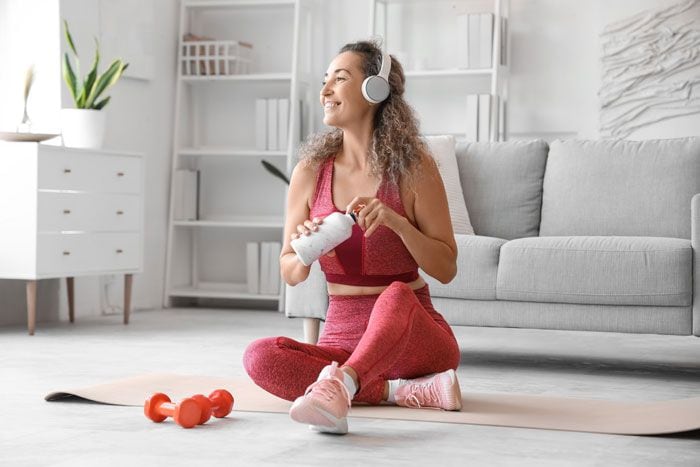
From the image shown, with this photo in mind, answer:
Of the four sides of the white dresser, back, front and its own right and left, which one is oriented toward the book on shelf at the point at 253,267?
left

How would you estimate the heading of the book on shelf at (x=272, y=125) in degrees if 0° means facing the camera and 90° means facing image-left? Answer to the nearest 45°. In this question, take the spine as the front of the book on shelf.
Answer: approximately 0°

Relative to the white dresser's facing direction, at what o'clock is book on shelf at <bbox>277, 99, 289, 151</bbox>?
The book on shelf is roughly at 9 o'clock from the white dresser.

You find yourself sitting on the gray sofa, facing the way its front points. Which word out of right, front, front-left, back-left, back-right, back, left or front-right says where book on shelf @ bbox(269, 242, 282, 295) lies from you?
back-right

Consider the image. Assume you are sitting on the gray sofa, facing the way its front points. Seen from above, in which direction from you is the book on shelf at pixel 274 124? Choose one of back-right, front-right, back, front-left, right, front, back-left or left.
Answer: back-right

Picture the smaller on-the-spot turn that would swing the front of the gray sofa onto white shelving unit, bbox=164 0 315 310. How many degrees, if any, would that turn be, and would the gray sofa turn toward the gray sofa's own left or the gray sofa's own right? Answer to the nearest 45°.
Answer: approximately 135° to the gray sofa's own right

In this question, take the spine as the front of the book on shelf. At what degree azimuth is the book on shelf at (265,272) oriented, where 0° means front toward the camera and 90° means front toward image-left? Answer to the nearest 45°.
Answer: approximately 0°

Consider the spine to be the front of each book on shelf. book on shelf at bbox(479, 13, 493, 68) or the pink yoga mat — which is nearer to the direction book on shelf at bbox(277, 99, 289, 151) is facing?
the pink yoga mat

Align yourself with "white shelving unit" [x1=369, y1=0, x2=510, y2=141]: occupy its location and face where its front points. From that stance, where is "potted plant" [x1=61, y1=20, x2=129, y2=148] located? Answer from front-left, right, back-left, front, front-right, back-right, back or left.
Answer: front-right

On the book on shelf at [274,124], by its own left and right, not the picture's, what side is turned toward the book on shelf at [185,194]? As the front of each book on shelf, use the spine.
right

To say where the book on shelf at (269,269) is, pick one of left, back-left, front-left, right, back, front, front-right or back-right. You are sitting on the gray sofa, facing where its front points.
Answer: back-right
